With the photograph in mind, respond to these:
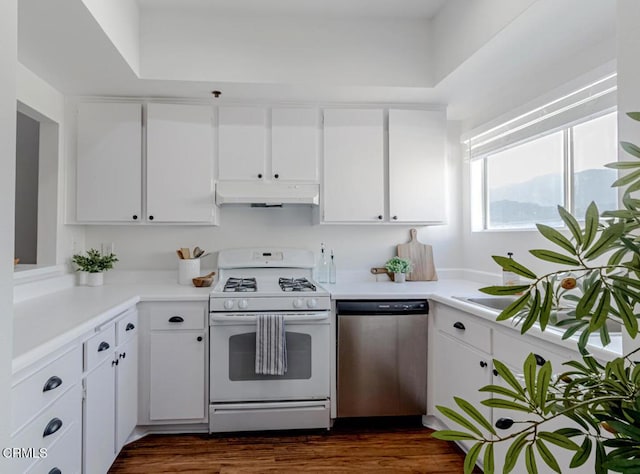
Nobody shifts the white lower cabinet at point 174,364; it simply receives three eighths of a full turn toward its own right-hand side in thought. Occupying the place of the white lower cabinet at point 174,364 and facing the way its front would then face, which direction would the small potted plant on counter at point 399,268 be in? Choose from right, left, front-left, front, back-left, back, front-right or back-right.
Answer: back-right

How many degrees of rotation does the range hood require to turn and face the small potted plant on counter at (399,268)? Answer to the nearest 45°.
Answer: approximately 90° to its left

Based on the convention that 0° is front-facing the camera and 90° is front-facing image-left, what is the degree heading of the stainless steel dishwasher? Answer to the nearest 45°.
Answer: approximately 0°

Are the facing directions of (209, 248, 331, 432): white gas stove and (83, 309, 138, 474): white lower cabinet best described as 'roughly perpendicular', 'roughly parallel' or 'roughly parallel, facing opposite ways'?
roughly perpendicular

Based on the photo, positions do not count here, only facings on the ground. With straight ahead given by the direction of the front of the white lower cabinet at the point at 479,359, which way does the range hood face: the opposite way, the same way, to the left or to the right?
to the left

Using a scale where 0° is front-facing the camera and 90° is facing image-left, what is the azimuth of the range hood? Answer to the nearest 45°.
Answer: approximately 0°

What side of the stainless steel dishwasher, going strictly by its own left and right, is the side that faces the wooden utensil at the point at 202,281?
right

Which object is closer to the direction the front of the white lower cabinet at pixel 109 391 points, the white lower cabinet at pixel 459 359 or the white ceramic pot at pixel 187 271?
the white lower cabinet

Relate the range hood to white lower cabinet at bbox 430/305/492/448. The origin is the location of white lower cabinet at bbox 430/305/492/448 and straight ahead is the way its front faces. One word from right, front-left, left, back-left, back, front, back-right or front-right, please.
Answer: front-right

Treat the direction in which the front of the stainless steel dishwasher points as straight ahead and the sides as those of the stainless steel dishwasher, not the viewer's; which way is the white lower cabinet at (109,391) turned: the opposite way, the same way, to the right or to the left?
to the left
